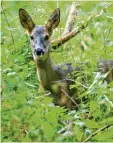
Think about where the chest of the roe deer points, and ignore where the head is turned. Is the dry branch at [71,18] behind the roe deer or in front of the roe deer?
behind

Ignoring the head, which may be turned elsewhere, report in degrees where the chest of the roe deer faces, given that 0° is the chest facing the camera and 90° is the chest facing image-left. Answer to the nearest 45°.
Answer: approximately 45°
